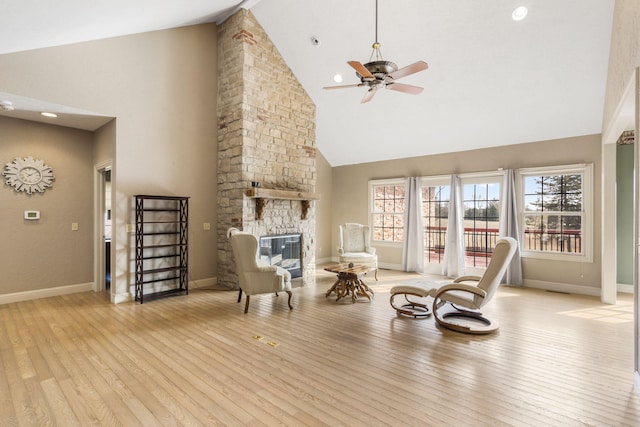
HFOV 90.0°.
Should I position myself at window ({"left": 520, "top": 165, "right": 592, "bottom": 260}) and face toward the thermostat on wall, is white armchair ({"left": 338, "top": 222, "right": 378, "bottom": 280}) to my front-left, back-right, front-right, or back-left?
front-right

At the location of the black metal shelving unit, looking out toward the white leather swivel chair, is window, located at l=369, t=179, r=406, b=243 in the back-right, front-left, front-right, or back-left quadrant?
front-left

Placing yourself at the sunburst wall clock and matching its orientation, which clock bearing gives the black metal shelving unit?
The black metal shelving unit is roughly at 10 o'clock from the sunburst wall clock.

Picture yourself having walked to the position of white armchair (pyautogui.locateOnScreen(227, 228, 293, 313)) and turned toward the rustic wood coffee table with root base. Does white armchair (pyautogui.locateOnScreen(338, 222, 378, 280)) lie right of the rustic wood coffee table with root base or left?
left

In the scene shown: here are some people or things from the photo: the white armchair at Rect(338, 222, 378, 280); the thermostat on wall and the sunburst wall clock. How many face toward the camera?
3

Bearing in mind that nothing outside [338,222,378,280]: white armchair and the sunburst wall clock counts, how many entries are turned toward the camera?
2

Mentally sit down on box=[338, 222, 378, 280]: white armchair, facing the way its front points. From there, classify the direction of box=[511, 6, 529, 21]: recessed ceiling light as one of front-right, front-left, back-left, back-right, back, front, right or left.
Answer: front-left

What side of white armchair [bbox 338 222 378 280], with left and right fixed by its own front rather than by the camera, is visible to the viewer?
front

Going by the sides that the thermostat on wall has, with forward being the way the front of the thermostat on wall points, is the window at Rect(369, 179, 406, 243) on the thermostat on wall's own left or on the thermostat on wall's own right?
on the thermostat on wall's own left

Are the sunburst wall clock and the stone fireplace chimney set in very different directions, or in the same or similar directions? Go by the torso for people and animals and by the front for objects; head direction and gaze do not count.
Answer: same or similar directions

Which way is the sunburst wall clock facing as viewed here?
toward the camera

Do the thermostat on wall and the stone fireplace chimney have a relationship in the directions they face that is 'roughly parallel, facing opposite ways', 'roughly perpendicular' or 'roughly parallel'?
roughly parallel

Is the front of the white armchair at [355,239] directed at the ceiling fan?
yes

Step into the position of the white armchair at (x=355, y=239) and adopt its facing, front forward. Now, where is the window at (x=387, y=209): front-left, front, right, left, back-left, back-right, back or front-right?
back-left

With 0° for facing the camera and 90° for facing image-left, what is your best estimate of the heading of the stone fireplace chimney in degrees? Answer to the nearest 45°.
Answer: approximately 315°

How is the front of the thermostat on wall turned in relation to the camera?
facing the viewer
